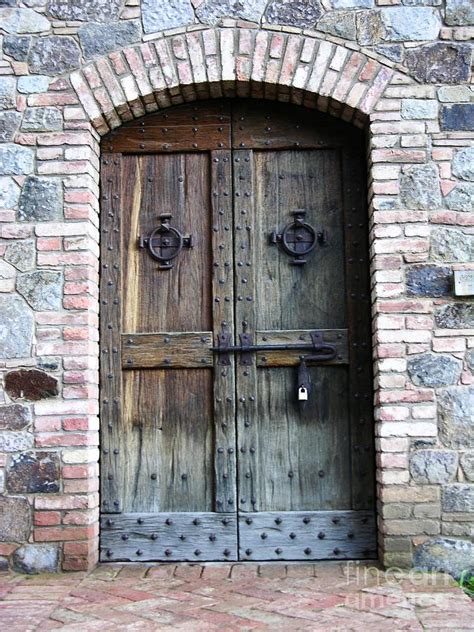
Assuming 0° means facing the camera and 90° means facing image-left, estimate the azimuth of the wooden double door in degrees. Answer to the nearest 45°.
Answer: approximately 0°
